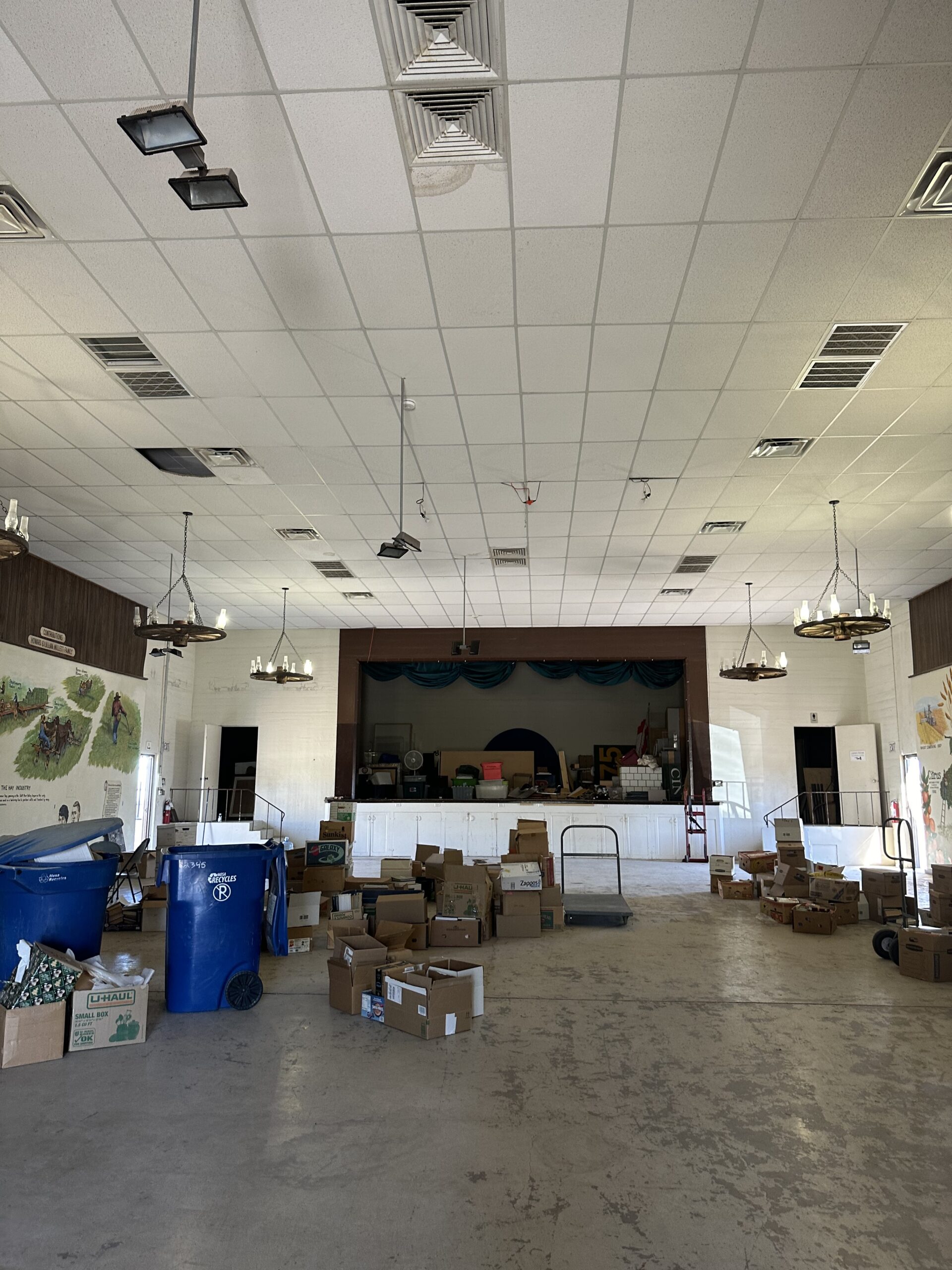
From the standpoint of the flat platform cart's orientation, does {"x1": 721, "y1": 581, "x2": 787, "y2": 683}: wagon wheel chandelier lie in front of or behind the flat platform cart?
behind

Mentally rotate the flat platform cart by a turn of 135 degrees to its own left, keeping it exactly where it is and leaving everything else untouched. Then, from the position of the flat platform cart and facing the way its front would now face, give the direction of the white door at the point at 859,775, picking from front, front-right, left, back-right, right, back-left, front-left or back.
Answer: front

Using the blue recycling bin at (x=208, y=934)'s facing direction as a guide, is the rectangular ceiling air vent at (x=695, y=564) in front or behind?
behind

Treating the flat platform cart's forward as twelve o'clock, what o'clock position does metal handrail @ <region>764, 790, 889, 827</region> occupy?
The metal handrail is roughly at 7 o'clock from the flat platform cart.

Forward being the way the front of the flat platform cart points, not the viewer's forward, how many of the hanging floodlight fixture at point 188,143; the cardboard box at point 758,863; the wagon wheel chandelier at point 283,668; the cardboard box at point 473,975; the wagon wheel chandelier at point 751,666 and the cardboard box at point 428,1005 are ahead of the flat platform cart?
3

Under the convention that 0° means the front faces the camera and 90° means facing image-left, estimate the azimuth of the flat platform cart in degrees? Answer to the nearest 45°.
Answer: approximately 0°

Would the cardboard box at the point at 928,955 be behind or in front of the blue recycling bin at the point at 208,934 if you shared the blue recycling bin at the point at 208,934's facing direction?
behind

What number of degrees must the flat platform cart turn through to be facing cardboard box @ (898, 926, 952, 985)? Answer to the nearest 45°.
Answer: approximately 45° to its left
